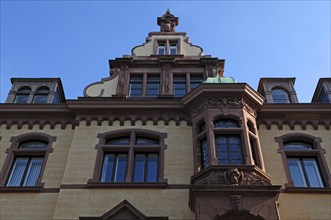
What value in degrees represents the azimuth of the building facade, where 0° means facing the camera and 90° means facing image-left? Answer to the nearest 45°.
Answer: approximately 0°

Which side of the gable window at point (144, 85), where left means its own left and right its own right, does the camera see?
front
